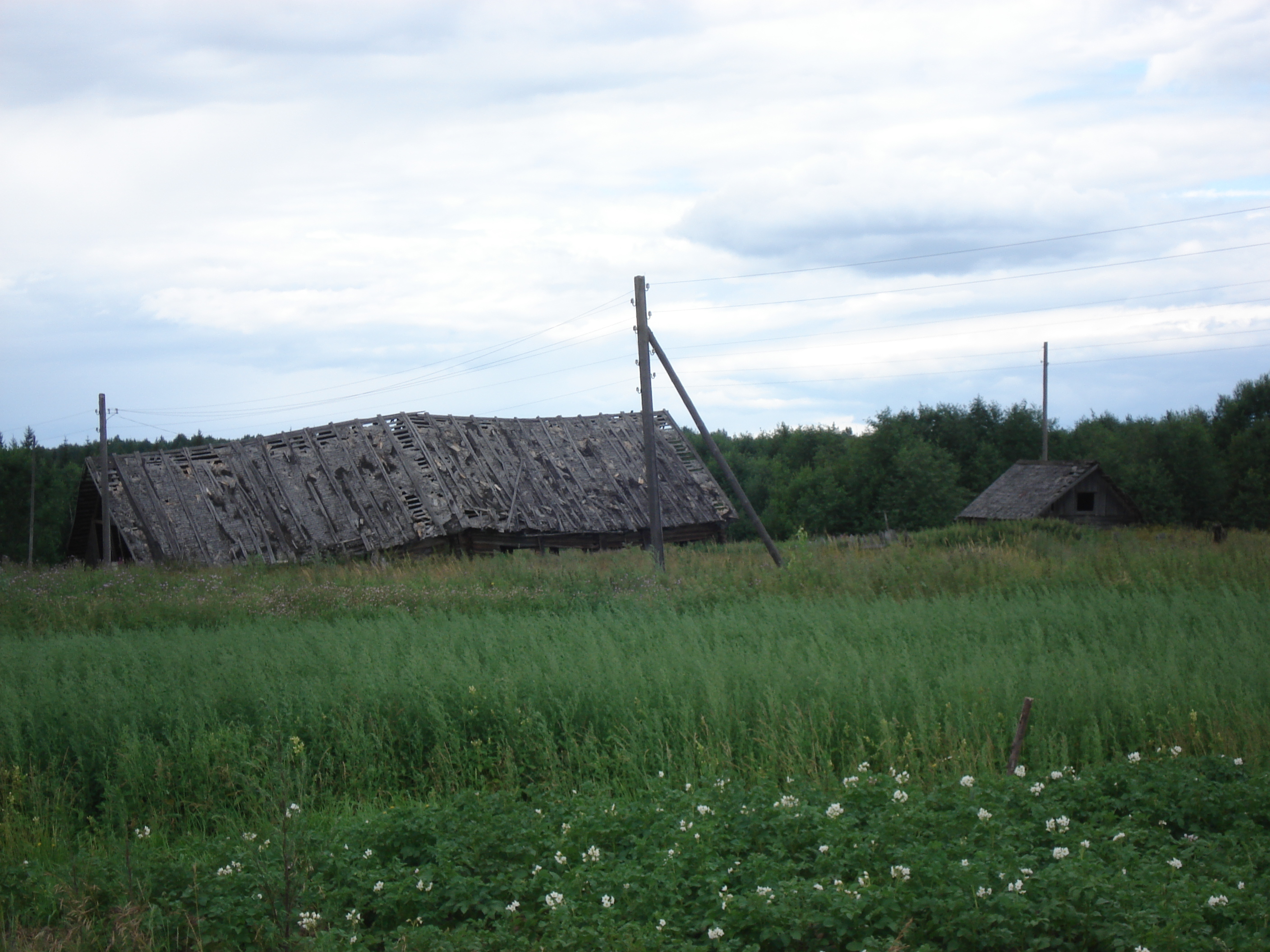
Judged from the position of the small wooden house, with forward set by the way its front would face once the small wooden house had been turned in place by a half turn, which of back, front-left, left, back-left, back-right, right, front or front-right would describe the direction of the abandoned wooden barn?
left

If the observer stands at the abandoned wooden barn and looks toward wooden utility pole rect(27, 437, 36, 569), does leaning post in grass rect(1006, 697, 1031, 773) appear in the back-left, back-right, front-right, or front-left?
back-left

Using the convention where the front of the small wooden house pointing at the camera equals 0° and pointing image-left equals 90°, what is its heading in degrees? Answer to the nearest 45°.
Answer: approximately 315°

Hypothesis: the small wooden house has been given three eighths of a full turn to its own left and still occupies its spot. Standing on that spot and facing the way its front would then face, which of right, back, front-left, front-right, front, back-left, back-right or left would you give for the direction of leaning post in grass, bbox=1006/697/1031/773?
back

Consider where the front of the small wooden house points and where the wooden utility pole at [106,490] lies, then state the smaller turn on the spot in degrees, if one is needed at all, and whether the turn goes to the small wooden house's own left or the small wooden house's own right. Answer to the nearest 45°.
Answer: approximately 90° to the small wooden house's own right
